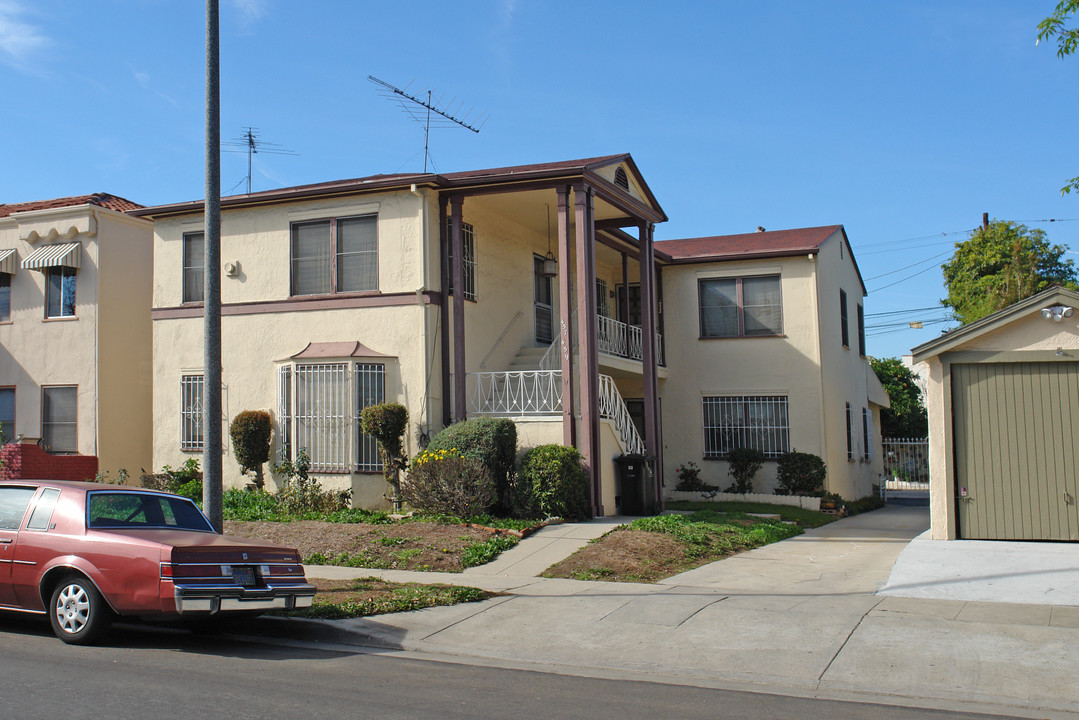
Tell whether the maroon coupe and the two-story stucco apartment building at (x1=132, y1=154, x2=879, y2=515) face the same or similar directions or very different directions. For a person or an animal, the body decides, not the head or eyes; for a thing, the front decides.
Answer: very different directions

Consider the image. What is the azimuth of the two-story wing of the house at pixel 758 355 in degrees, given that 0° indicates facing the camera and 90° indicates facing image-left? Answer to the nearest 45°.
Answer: approximately 0°

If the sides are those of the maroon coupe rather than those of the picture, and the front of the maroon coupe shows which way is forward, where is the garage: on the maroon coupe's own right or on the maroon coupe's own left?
on the maroon coupe's own right

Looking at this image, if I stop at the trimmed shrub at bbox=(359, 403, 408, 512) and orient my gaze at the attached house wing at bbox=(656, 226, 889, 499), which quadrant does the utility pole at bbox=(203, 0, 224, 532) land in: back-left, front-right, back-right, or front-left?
back-right

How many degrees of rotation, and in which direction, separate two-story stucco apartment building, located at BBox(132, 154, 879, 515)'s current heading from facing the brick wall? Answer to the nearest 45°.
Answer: approximately 135° to its right

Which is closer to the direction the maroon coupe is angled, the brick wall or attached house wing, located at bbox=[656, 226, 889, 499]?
the brick wall

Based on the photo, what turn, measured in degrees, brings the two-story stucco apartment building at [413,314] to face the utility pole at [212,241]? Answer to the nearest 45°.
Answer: approximately 45° to its right
